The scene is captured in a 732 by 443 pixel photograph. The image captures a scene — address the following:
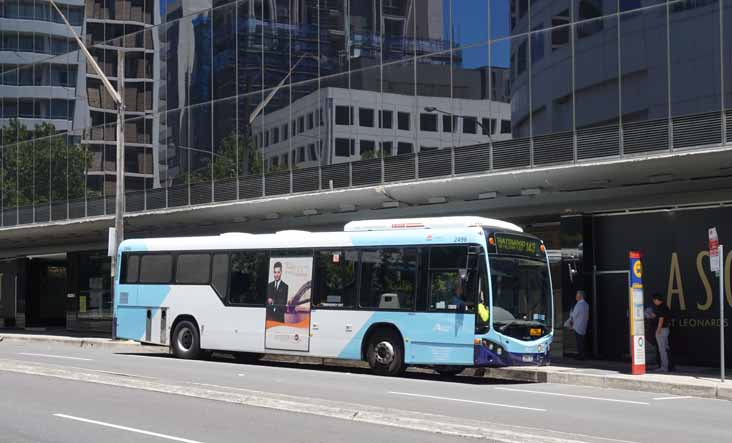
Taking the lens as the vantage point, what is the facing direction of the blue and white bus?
facing the viewer and to the right of the viewer

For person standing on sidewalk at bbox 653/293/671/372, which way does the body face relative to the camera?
to the viewer's left

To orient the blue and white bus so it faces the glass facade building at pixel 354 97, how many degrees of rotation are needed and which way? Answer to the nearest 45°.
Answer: approximately 135° to its left

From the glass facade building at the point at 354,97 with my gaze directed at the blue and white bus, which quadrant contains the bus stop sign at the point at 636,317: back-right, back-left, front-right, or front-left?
front-left

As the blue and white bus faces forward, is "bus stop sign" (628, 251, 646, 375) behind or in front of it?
in front

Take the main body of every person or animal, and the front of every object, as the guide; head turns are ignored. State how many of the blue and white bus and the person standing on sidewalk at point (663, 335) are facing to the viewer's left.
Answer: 1

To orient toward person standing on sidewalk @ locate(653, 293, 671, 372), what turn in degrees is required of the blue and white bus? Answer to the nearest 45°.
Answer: approximately 45° to its left

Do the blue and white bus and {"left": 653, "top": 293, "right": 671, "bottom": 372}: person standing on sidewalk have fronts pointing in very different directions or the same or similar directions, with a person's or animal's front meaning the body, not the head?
very different directions

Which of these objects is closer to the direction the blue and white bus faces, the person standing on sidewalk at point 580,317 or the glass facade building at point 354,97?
the person standing on sidewalk

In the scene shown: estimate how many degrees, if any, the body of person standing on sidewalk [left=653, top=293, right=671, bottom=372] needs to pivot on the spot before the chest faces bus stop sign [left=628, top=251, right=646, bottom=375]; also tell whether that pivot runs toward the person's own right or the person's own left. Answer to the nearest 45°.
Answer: approximately 45° to the person's own left
